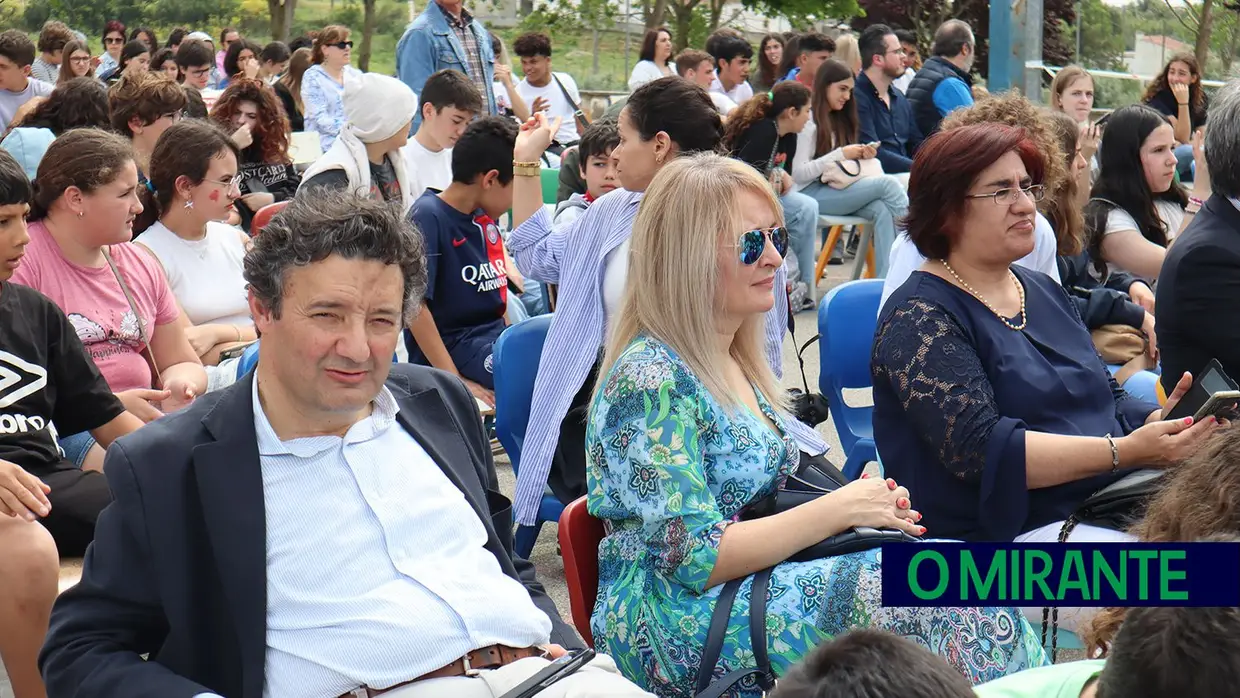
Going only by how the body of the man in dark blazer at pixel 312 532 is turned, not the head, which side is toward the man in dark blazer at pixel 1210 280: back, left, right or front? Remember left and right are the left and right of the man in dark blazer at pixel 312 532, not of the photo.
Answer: left

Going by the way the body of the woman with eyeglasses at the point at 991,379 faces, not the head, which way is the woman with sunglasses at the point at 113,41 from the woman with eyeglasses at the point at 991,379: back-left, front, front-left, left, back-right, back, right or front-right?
back

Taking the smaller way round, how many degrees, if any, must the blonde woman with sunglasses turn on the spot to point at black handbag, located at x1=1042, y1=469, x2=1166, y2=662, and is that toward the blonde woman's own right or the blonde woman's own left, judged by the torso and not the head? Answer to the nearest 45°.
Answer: approximately 45° to the blonde woman's own left

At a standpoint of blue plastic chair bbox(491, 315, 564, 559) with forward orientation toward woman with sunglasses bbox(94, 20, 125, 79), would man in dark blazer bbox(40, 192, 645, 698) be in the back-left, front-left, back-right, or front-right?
back-left

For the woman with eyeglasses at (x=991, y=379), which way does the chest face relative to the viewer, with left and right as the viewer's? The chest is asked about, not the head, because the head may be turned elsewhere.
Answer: facing the viewer and to the right of the viewer

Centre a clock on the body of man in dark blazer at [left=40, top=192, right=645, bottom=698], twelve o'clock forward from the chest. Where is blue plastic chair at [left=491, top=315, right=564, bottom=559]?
The blue plastic chair is roughly at 8 o'clock from the man in dark blazer.

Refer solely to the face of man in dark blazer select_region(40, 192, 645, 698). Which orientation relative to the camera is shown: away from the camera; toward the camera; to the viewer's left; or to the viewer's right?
toward the camera

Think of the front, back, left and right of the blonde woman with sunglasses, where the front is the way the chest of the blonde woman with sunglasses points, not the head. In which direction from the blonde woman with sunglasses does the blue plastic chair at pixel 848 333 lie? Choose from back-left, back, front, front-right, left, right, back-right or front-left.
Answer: left

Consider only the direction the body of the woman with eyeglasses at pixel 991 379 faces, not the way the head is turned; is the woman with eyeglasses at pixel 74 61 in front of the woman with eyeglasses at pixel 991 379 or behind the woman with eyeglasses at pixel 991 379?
behind

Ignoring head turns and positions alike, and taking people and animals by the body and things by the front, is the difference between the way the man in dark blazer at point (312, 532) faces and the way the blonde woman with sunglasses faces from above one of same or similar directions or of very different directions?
same or similar directions

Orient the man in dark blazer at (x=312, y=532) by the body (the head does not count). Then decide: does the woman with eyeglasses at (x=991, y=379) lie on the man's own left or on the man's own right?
on the man's own left

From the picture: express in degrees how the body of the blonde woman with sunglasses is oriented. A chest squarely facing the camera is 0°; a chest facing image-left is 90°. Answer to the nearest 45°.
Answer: approximately 270°

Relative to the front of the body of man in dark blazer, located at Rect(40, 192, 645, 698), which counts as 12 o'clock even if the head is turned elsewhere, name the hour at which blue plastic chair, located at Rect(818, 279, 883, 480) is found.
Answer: The blue plastic chair is roughly at 9 o'clock from the man in dark blazer.

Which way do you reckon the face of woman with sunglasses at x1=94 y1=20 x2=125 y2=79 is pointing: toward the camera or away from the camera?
toward the camera

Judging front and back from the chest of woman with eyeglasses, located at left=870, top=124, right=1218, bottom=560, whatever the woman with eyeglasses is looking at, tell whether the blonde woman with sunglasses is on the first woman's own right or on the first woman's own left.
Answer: on the first woman's own right

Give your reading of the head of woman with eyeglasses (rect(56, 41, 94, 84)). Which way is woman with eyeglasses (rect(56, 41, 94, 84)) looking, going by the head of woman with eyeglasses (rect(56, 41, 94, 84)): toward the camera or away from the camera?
toward the camera

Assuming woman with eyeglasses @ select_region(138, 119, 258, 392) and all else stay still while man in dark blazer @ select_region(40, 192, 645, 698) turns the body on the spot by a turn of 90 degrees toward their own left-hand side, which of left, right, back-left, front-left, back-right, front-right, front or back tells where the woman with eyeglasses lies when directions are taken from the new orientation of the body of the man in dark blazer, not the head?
front-left

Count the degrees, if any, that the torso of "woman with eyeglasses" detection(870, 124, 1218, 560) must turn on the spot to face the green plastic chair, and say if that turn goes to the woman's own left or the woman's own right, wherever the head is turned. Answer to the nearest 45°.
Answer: approximately 180°
